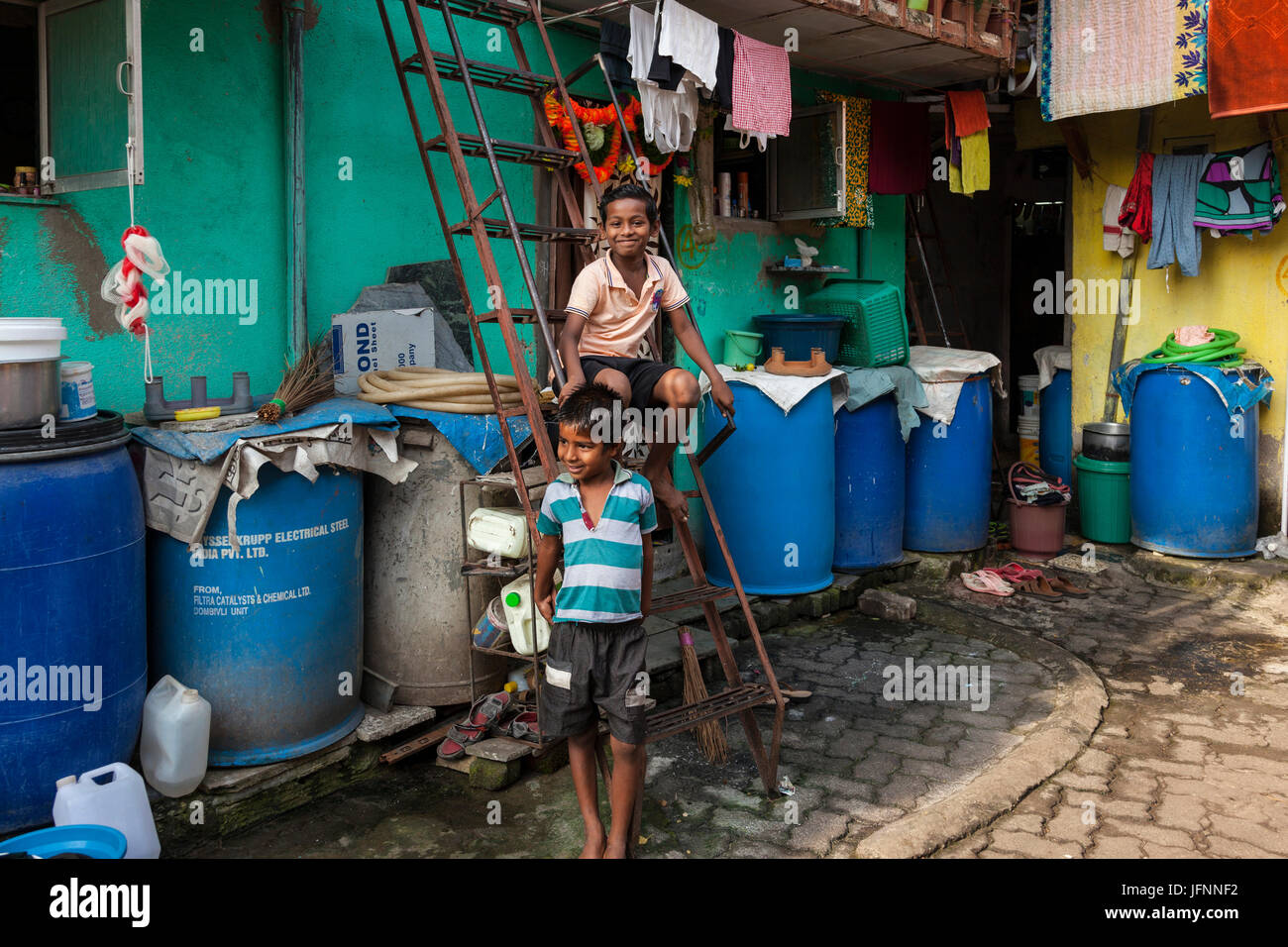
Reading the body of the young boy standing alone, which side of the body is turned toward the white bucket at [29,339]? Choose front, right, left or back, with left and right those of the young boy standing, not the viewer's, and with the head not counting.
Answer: right

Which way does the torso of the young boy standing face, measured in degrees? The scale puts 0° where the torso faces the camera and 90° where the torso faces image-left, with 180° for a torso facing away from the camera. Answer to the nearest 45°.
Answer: approximately 0°

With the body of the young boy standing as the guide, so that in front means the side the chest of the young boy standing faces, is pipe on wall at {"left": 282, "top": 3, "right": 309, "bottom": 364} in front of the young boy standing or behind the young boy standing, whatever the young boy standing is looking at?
behind

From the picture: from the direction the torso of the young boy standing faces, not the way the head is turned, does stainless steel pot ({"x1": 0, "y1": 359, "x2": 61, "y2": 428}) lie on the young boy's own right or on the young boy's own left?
on the young boy's own right

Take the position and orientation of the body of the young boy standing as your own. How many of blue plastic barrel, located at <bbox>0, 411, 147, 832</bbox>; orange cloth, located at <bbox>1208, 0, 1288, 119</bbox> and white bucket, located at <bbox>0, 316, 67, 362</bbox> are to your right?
2

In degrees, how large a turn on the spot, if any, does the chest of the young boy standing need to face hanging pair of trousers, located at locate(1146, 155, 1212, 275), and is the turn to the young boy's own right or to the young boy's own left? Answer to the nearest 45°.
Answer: approximately 135° to the young boy's own left
